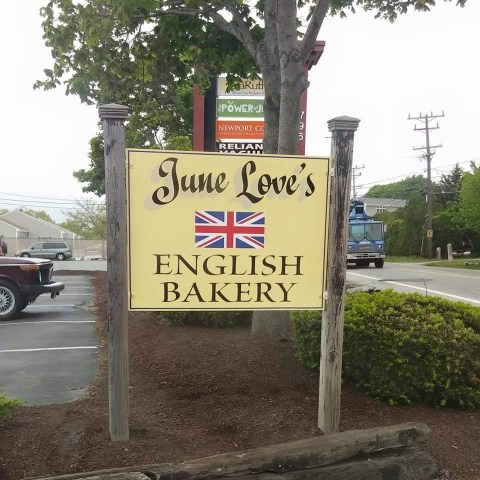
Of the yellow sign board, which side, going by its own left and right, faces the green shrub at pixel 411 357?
left

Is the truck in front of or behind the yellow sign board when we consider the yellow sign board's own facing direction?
behind

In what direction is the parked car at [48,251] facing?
to the viewer's left

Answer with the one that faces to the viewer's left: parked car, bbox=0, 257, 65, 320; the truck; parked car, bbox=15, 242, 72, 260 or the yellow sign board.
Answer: parked car, bbox=15, 242, 72, 260

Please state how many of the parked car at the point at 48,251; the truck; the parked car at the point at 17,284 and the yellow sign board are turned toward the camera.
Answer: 2

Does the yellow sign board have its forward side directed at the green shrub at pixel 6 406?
no

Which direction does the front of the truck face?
toward the camera

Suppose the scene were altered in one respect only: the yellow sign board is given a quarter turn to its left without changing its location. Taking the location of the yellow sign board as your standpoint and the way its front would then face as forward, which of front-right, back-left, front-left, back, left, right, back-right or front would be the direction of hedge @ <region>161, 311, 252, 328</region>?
left

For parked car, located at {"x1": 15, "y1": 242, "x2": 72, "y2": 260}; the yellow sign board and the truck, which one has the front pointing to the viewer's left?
the parked car

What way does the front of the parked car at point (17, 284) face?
to the viewer's right

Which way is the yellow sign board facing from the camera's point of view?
toward the camera

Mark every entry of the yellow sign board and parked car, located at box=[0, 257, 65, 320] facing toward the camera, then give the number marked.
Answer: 1

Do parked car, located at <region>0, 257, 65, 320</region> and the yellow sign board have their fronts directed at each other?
no

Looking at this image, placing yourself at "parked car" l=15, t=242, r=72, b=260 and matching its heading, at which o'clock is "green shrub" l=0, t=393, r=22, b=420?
The green shrub is roughly at 9 o'clock from the parked car.

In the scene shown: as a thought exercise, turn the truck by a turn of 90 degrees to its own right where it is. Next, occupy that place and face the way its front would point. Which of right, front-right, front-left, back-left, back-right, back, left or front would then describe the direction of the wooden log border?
left
